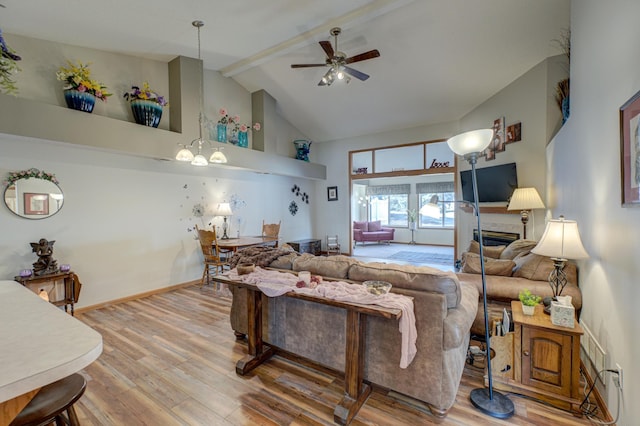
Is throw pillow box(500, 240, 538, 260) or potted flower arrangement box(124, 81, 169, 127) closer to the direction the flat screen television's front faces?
the potted flower arrangement

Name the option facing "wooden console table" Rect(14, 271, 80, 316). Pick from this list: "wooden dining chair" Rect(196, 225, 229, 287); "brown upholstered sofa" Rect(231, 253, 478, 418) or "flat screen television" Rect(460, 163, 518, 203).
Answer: the flat screen television

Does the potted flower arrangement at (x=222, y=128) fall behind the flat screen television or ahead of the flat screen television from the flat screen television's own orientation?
ahead

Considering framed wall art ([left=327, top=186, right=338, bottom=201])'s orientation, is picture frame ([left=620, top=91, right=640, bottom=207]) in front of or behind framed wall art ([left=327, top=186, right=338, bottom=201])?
in front

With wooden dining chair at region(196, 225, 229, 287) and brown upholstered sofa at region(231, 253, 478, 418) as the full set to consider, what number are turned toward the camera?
0

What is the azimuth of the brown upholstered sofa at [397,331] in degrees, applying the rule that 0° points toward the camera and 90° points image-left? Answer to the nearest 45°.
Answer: approximately 225°

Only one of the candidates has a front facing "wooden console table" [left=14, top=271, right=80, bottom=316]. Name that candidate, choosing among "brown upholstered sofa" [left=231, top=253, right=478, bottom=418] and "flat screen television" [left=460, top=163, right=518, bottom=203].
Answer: the flat screen television

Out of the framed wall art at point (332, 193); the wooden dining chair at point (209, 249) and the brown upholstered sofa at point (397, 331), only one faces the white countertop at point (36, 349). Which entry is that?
the framed wall art

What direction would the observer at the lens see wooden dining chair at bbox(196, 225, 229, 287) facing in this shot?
facing away from the viewer and to the right of the viewer

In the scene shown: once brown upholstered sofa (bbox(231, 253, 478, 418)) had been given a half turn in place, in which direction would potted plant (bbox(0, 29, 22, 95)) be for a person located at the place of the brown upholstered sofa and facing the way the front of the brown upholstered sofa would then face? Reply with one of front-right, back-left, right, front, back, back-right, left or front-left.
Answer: front-right

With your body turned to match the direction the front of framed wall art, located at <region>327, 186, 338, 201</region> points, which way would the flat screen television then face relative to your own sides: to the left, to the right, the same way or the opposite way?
to the right

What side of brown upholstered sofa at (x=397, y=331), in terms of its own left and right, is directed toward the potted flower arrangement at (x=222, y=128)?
left

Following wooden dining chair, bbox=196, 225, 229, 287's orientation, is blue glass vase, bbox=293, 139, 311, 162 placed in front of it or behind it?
in front

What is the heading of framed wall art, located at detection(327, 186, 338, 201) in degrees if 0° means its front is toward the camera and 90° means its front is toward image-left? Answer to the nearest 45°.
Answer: approximately 0°
